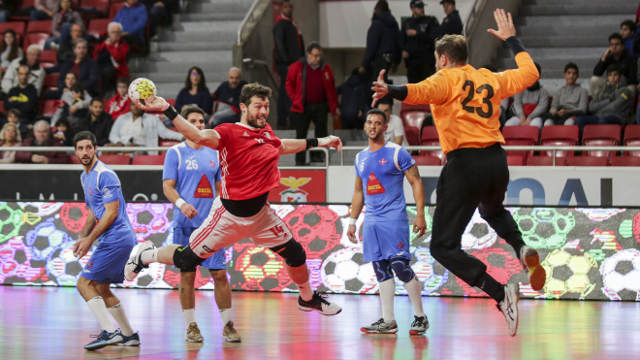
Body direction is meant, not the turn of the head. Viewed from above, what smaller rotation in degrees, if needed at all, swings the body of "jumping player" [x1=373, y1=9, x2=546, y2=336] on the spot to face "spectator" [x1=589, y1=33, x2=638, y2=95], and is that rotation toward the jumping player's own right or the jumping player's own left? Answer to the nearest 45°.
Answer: approximately 45° to the jumping player's own right

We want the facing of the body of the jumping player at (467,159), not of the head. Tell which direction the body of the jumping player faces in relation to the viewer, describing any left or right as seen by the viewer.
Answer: facing away from the viewer and to the left of the viewer

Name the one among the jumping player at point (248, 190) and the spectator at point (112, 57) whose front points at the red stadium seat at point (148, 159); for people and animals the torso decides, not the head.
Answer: the spectator

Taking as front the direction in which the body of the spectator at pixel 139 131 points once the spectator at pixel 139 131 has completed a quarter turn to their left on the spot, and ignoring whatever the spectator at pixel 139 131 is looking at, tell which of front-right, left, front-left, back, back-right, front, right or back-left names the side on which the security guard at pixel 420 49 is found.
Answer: front

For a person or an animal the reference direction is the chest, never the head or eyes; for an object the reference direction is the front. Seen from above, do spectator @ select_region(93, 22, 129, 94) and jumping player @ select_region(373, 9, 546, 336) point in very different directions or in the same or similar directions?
very different directions

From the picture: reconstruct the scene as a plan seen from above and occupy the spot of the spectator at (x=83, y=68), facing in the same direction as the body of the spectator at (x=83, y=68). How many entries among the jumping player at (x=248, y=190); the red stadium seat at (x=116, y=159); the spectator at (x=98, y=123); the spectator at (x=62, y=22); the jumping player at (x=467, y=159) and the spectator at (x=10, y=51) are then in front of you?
4

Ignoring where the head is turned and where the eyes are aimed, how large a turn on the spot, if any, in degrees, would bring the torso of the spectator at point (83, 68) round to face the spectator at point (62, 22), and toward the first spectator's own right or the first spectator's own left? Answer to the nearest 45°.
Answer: approximately 180°

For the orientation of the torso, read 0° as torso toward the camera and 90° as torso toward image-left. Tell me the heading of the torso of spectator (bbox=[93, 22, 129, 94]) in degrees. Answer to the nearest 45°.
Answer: approximately 0°

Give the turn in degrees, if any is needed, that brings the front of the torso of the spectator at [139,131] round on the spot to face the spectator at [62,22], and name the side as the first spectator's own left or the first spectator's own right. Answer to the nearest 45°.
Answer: approximately 180°
